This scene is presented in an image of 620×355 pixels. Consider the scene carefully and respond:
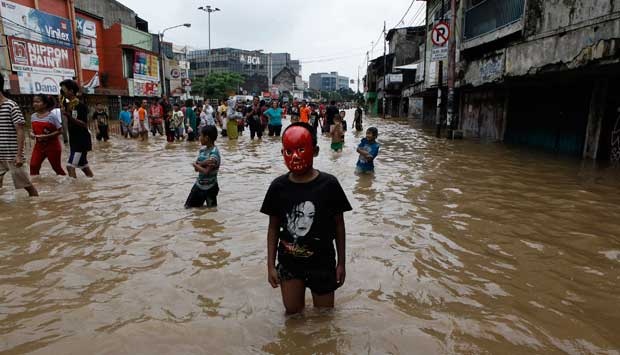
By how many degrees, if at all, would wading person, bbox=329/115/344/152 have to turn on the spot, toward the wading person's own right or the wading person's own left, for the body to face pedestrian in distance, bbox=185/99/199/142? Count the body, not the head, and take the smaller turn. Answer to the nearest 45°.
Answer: approximately 135° to the wading person's own right

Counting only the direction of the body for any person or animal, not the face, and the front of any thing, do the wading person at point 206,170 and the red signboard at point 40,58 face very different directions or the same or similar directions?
very different directions

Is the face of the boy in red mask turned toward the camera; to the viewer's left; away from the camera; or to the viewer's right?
toward the camera

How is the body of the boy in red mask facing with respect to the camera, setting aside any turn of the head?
toward the camera

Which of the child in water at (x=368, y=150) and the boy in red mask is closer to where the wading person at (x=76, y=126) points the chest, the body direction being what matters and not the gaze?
the boy in red mask

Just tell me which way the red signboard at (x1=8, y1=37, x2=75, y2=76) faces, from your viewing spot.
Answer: facing the viewer and to the right of the viewer

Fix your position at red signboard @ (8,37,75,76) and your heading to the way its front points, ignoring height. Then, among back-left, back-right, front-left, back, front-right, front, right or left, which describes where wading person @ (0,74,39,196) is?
front-right

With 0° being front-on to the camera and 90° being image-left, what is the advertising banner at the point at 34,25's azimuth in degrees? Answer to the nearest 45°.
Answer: approximately 315°

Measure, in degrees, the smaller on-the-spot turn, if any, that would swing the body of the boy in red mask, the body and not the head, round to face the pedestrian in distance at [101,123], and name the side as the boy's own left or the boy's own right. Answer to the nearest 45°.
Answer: approximately 135° to the boy's own right

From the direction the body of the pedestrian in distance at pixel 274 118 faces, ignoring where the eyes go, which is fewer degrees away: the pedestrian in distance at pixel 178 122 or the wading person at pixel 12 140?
the wading person

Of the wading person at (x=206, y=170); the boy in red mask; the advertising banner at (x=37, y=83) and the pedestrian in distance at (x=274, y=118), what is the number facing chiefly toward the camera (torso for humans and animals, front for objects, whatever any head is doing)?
3

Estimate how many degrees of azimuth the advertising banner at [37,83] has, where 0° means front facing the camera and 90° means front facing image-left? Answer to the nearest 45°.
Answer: approximately 0°

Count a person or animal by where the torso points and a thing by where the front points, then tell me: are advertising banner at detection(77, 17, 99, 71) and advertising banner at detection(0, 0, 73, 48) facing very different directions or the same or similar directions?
same or similar directions
